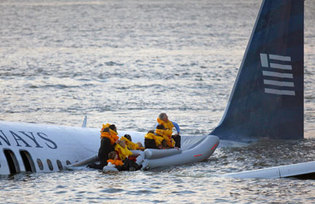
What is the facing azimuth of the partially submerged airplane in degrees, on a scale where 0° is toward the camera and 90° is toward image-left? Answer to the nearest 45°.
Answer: approximately 45°
